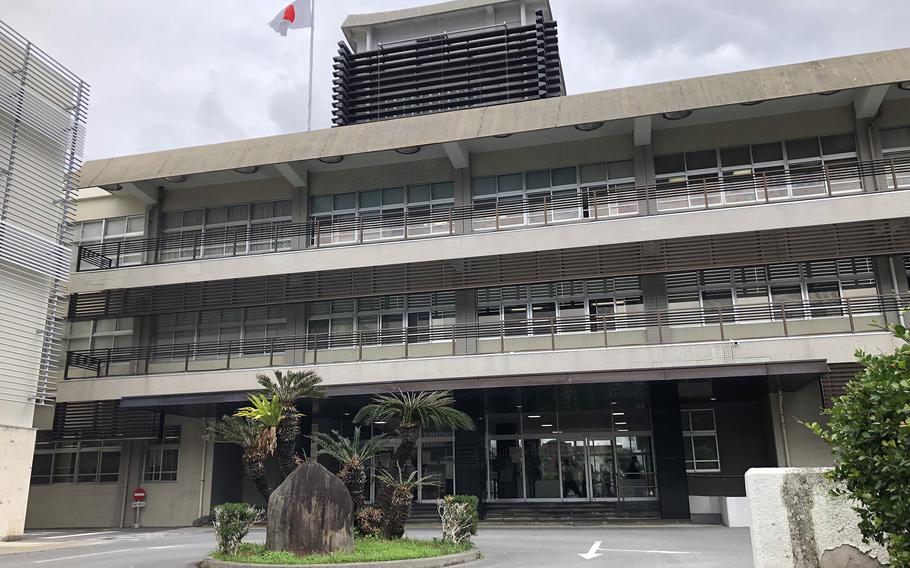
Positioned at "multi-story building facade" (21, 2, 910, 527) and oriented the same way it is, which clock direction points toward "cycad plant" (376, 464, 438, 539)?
The cycad plant is roughly at 1 o'clock from the multi-story building facade.

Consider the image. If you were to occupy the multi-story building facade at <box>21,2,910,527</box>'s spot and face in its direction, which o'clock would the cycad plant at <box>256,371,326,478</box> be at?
The cycad plant is roughly at 1 o'clock from the multi-story building facade.

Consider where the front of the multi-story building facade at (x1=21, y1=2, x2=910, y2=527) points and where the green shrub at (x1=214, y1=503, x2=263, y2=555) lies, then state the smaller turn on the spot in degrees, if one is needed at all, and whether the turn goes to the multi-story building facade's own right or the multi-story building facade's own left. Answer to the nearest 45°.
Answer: approximately 45° to the multi-story building facade's own right

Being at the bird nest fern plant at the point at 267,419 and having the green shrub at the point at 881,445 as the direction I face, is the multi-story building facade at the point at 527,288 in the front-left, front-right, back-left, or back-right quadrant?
back-left

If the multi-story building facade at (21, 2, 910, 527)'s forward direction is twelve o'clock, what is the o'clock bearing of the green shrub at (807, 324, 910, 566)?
The green shrub is roughly at 12 o'clock from the multi-story building facade.

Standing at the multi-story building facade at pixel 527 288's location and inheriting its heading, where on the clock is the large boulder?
The large boulder is roughly at 1 o'clock from the multi-story building facade.

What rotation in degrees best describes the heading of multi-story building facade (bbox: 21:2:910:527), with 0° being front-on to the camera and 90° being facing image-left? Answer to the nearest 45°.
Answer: approximately 0°

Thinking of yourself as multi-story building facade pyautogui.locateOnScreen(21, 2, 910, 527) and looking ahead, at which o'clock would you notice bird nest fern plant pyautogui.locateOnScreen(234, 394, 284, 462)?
The bird nest fern plant is roughly at 1 o'clock from the multi-story building facade.

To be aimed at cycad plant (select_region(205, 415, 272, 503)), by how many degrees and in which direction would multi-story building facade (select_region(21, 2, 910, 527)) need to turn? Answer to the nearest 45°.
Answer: approximately 45° to its right
